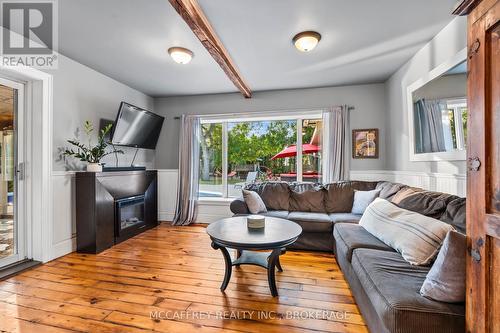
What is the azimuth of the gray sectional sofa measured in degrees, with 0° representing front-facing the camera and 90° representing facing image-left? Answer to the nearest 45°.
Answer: approximately 45°

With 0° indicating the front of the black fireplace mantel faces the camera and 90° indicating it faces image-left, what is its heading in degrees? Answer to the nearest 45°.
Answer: approximately 315°

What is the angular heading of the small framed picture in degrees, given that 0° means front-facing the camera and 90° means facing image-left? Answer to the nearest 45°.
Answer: approximately 0°

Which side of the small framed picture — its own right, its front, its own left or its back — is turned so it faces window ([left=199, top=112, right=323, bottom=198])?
right

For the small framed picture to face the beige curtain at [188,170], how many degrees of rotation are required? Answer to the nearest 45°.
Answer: approximately 90° to its right

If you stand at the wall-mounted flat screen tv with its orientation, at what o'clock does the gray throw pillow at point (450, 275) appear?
The gray throw pillow is roughly at 1 o'clock from the wall-mounted flat screen tv.

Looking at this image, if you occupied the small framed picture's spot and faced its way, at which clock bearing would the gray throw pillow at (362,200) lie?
The gray throw pillow is roughly at 12 o'clock from the small framed picture.

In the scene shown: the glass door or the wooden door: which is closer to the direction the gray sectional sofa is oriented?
the glass door

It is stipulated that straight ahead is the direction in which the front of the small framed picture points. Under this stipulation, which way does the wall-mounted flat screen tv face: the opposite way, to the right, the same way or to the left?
to the left
